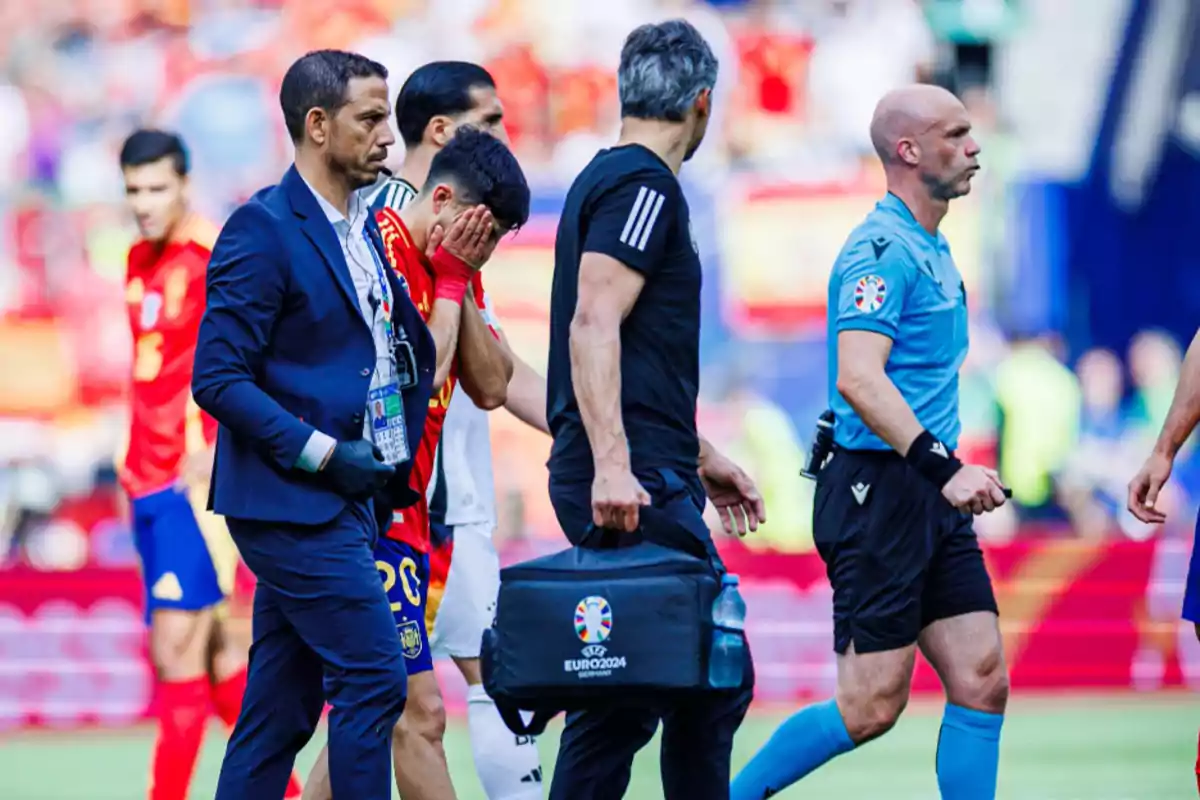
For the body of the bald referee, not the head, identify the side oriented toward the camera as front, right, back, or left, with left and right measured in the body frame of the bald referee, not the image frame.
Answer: right

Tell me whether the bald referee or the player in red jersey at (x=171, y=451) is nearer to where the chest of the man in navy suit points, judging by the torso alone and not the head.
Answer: the bald referee

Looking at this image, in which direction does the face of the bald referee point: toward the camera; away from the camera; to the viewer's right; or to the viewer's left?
to the viewer's right

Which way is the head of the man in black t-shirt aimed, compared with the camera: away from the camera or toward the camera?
away from the camera

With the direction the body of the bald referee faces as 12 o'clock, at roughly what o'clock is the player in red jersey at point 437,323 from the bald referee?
The player in red jersey is roughly at 5 o'clock from the bald referee.

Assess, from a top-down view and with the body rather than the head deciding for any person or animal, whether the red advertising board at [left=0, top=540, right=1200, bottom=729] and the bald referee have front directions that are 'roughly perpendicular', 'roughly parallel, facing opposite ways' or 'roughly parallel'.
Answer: roughly perpendicular

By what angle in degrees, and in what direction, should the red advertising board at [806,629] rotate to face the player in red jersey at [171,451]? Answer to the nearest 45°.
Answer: approximately 45° to its right

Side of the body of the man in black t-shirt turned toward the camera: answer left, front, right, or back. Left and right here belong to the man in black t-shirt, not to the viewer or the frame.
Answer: right

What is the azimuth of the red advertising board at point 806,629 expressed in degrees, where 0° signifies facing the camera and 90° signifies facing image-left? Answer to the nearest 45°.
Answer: approximately 0°
